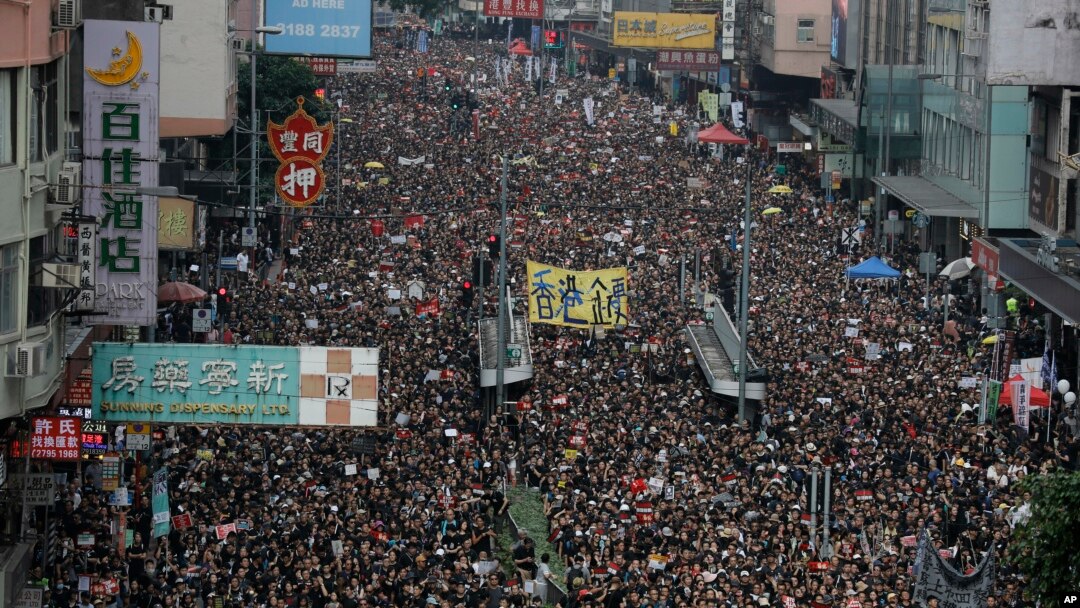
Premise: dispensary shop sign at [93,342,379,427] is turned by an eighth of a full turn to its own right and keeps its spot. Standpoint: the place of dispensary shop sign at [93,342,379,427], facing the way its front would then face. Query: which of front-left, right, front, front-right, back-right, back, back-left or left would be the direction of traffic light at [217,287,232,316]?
back-right

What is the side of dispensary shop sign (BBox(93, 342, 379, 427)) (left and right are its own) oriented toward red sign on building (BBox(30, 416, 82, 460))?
right

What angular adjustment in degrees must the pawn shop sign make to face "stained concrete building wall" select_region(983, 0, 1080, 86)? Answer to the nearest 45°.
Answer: approximately 90° to its left

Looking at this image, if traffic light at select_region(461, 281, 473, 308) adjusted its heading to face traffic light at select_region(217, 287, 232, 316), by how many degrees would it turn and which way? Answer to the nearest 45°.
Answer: approximately 90° to its right

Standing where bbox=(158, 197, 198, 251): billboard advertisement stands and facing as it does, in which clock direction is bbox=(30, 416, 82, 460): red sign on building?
The red sign on building is roughly at 12 o'clock from the billboard advertisement.

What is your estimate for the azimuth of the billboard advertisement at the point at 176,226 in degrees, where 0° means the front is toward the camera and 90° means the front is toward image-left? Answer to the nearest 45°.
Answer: approximately 0°
